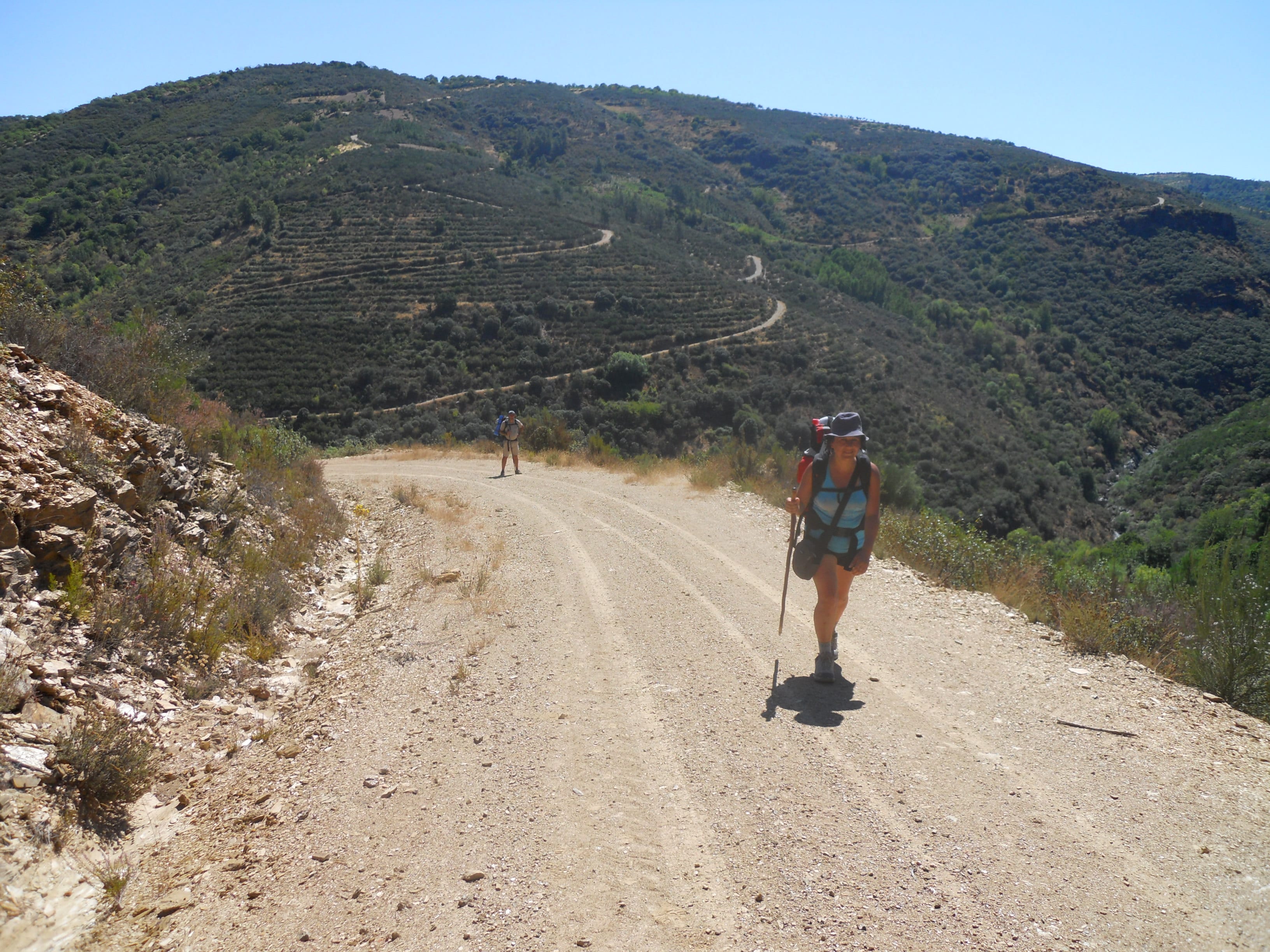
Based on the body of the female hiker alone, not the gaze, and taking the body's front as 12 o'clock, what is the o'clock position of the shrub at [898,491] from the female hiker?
The shrub is roughly at 6 o'clock from the female hiker.

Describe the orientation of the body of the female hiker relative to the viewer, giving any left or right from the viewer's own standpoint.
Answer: facing the viewer

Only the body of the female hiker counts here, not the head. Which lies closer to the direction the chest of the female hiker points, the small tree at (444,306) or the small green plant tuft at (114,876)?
the small green plant tuft

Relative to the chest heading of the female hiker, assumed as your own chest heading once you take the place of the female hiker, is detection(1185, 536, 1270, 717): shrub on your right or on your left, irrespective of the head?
on your left

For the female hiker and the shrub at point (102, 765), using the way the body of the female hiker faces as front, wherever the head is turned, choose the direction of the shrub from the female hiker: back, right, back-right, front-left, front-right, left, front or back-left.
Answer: front-right

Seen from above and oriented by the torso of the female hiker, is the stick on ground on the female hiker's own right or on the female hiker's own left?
on the female hiker's own left

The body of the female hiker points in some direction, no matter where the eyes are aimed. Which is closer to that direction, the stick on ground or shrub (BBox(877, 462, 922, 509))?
the stick on ground

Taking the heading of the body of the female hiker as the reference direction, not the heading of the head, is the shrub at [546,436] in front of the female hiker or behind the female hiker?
behind

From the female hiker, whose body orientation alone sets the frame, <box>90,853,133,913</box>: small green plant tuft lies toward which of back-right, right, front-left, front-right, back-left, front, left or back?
front-right

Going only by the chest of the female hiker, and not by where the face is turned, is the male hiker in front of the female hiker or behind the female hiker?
behind
